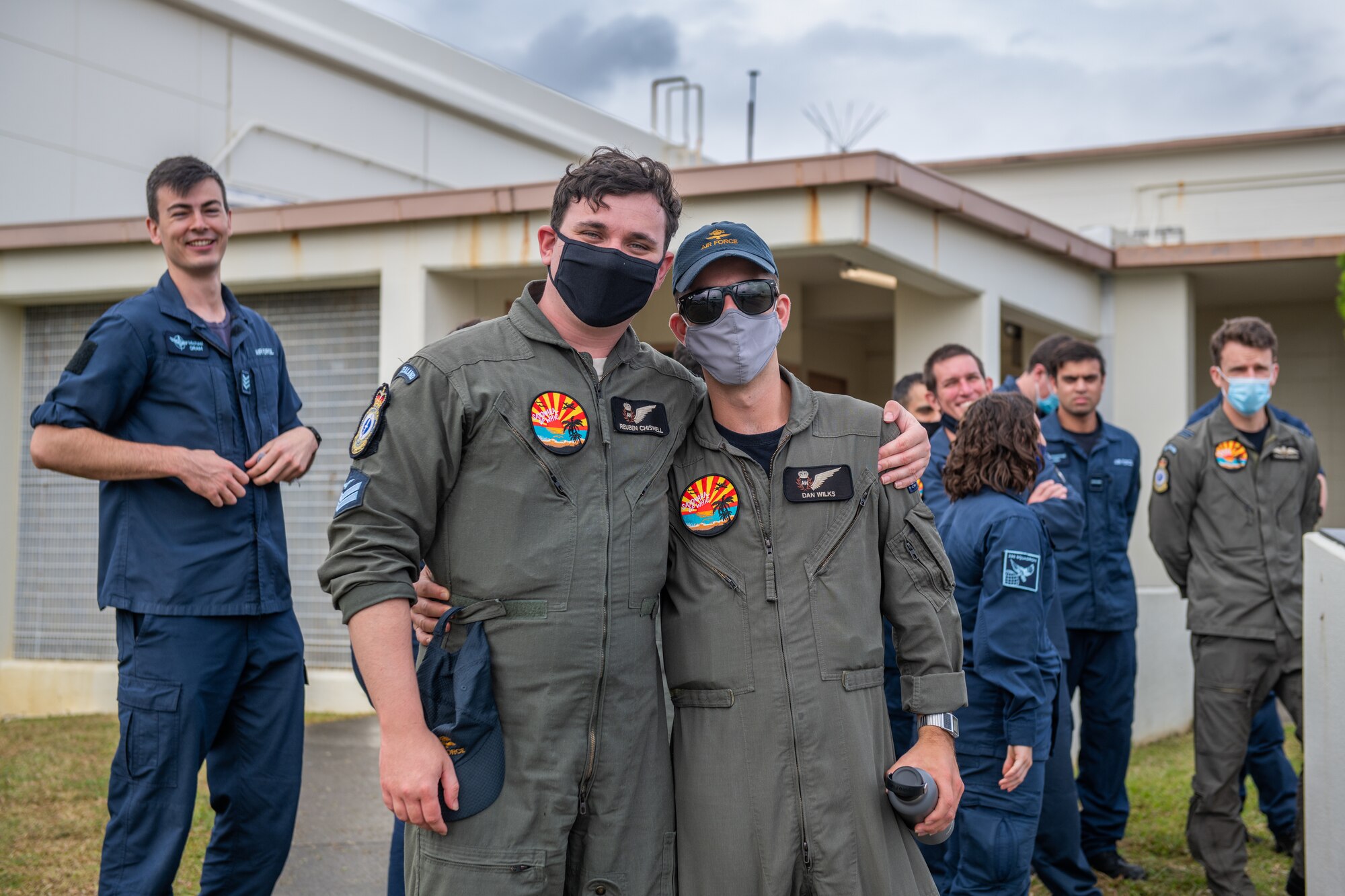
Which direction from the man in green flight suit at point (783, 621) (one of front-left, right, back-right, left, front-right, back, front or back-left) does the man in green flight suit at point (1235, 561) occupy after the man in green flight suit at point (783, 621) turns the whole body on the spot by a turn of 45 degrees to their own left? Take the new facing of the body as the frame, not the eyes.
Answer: left

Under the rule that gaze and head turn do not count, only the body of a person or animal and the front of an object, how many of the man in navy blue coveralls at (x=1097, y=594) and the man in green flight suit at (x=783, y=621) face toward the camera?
2

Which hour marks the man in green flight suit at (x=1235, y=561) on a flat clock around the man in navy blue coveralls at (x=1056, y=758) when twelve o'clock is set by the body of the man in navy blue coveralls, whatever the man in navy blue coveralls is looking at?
The man in green flight suit is roughly at 9 o'clock from the man in navy blue coveralls.

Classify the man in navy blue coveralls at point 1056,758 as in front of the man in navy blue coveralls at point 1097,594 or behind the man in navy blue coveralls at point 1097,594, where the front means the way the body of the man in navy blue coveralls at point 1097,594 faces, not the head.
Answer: in front

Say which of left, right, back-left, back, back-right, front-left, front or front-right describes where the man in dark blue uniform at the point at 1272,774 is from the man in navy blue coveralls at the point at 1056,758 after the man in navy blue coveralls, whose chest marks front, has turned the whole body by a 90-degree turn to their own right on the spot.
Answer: back

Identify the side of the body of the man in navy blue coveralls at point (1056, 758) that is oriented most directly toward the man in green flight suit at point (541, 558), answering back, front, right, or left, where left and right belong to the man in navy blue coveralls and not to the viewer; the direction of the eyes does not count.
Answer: front

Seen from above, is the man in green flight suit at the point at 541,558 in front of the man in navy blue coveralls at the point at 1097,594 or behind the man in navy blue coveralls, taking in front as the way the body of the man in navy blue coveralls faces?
in front
